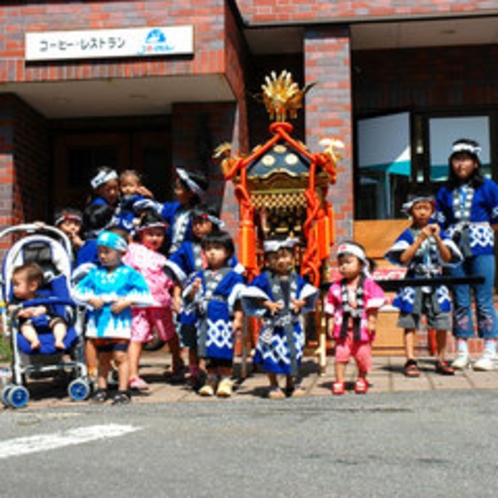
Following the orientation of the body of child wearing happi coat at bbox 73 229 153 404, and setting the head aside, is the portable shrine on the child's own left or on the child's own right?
on the child's own left

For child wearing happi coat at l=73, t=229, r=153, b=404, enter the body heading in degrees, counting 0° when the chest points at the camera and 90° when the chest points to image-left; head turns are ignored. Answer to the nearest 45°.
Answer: approximately 0°

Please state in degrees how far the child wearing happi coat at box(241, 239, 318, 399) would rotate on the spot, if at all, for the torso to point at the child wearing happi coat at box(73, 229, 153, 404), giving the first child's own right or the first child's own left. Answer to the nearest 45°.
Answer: approximately 90° to the first child's own right

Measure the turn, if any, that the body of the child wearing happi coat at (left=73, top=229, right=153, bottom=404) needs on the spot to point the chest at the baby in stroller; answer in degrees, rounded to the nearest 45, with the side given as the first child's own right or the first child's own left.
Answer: approximately 90° to the first child's own right

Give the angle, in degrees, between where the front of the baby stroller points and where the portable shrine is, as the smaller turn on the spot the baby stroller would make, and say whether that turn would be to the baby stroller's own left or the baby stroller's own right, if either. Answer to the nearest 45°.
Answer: approximately 90° to the baby stroller's own left

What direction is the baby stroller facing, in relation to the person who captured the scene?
facing the viewer

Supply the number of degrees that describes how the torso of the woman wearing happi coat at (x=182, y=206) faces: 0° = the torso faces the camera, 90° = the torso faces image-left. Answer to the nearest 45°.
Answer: approximately 45°

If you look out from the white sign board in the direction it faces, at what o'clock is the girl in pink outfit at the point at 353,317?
The girl in pink outfit is roughly at 11 o'clock from the white sign board.

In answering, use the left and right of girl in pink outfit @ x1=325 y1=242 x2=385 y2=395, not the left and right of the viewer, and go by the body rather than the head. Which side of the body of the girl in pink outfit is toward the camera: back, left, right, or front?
front

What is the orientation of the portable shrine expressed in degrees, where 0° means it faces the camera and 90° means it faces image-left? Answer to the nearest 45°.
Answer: approximately 0°
